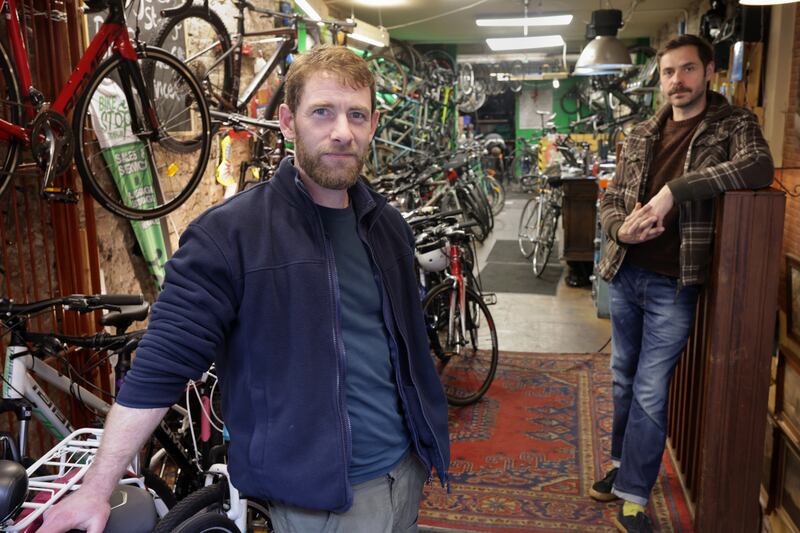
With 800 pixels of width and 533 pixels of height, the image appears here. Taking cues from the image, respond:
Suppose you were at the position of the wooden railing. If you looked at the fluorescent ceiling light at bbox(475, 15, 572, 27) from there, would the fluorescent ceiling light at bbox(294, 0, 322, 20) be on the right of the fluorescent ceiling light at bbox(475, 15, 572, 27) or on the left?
left

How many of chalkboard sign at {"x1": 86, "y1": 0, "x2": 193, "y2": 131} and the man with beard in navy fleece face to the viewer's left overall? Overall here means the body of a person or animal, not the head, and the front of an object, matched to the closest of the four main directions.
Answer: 0

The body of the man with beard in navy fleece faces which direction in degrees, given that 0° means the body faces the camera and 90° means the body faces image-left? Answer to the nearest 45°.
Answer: approximately 315°

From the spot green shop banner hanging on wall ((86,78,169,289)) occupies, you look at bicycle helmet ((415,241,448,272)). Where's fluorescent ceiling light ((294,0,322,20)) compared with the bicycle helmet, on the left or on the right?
left

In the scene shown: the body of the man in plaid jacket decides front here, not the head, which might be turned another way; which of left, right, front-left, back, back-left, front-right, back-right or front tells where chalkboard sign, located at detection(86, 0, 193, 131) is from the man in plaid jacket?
front-right

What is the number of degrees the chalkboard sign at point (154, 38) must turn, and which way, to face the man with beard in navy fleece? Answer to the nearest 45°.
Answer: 0° — it already faces them

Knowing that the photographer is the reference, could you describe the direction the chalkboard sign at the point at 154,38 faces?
facing the viewer

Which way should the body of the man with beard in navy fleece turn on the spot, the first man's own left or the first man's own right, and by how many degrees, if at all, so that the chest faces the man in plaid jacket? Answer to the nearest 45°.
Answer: approximately 90° to the first man's own left

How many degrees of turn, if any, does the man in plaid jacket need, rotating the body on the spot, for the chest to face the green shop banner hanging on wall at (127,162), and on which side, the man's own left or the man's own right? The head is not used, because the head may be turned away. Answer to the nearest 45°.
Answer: approximately 45° to the man's own right

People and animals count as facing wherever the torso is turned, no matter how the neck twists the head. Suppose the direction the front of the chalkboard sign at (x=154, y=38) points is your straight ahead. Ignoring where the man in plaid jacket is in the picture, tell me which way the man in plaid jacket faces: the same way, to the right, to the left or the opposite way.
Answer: to the right

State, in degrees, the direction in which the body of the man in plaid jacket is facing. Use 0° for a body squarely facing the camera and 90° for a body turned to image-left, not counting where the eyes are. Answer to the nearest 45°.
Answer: approximately 45°
